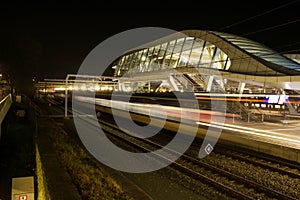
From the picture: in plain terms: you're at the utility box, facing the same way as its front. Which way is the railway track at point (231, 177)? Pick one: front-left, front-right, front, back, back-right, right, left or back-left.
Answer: left

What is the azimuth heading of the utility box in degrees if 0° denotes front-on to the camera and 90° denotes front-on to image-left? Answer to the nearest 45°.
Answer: approximately 0°
